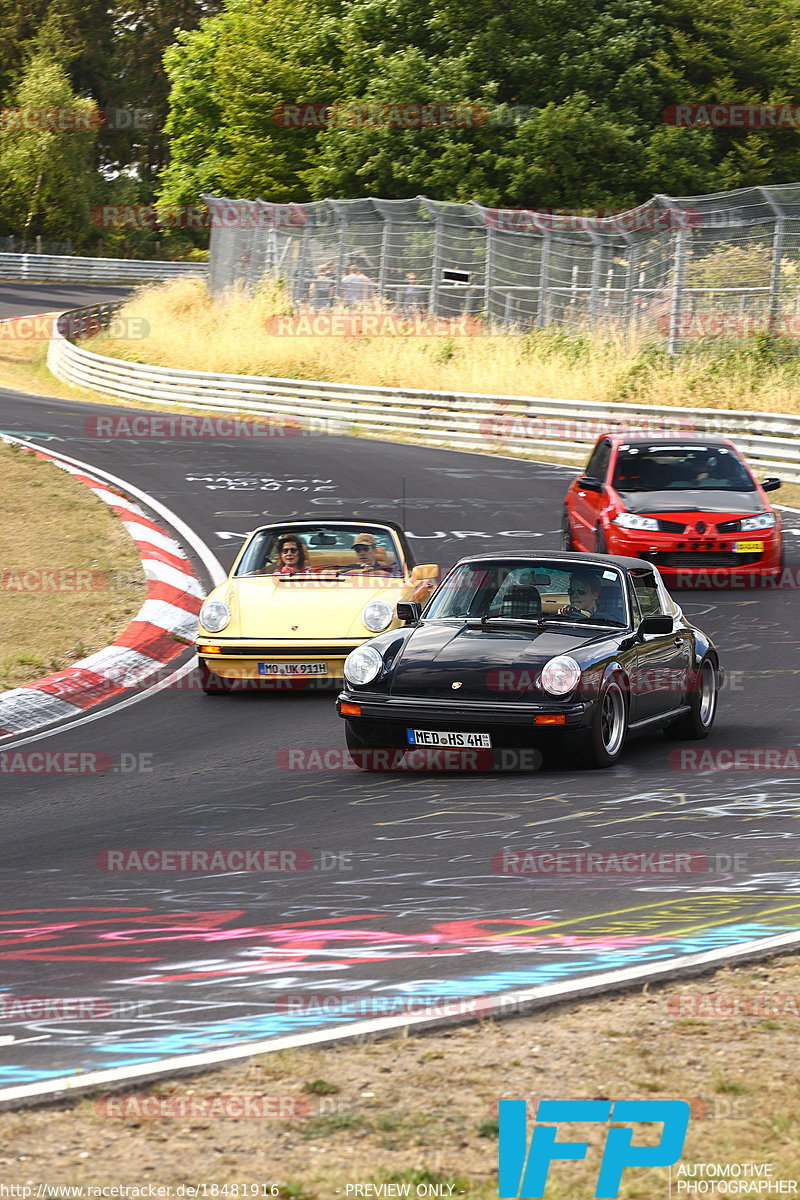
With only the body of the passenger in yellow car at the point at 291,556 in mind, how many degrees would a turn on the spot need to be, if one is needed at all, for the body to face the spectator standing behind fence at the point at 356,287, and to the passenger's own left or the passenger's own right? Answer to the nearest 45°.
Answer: approximately 180°

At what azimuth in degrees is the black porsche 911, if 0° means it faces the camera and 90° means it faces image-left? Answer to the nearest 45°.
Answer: approximately 45°

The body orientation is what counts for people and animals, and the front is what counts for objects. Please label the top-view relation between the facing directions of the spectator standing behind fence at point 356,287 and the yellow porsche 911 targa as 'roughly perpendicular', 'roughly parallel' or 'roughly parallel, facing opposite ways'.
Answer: roughly parallel

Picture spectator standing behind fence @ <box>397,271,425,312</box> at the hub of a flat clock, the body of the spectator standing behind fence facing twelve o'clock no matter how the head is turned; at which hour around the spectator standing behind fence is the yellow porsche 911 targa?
The yellow porsche 911 targa is roughly at 12 o'clock from the spectator standing behind fence.

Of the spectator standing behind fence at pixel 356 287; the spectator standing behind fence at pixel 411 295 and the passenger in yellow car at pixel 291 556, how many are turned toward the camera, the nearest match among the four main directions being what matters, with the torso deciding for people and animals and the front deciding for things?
3

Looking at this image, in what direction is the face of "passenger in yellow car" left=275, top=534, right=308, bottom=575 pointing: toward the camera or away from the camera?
toward the camera

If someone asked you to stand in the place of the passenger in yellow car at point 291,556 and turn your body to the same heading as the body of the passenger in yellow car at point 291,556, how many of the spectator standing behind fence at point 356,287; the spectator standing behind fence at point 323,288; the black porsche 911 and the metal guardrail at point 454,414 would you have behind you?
3

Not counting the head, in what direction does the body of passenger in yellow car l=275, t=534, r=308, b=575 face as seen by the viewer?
toward the camera

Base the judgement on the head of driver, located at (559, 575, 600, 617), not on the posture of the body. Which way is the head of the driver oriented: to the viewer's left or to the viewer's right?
to the viewer's left

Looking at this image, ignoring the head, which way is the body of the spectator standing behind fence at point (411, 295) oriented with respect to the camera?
toward the camera

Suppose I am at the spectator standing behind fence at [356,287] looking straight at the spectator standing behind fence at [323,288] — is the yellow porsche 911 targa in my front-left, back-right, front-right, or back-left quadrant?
back-left

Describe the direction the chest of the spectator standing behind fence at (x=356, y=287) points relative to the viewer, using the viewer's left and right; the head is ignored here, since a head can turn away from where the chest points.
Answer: facing the viewer

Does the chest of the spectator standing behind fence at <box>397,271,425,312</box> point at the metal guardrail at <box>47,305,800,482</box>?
yes
